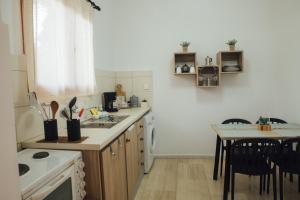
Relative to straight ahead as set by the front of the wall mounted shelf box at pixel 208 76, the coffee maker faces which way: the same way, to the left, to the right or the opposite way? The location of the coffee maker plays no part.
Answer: to the left

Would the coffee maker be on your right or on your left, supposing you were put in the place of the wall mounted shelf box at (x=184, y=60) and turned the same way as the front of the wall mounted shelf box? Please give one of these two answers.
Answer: on your right

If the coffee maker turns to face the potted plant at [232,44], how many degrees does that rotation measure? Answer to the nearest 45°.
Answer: approximately 45° to its left

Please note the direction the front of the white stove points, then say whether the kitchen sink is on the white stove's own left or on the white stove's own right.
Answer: on the white stove's own left

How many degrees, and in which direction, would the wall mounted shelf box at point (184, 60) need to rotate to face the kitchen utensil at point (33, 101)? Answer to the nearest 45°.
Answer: approximately 45° to its right

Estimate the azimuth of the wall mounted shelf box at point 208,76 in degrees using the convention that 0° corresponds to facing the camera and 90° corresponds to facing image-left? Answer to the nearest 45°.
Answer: approximately 0°

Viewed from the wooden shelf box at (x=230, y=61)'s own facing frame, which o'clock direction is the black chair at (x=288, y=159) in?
The black chair is roughly at 11 o'clock from the wooden shelf box.

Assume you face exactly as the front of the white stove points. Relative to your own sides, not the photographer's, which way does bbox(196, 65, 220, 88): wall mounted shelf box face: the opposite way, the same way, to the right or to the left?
to the right

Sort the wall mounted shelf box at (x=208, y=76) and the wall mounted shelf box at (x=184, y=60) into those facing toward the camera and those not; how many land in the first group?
2

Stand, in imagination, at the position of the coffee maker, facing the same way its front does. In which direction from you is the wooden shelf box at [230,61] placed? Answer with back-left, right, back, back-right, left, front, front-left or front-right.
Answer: front-left

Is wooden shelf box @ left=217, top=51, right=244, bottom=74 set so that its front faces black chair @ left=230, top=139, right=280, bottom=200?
yes

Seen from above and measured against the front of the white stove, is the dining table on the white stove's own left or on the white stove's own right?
on the white stove's own left

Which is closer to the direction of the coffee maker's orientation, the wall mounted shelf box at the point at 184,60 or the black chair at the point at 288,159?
the black chair

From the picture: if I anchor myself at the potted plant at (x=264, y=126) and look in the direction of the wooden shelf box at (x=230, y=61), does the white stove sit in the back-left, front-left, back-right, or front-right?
back-left

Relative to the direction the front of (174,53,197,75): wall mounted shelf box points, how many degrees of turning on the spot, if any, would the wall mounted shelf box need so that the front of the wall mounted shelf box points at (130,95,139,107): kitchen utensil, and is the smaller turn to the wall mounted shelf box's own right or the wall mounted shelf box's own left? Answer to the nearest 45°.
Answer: approximately 90° to the wall mounted shelf box's own right
